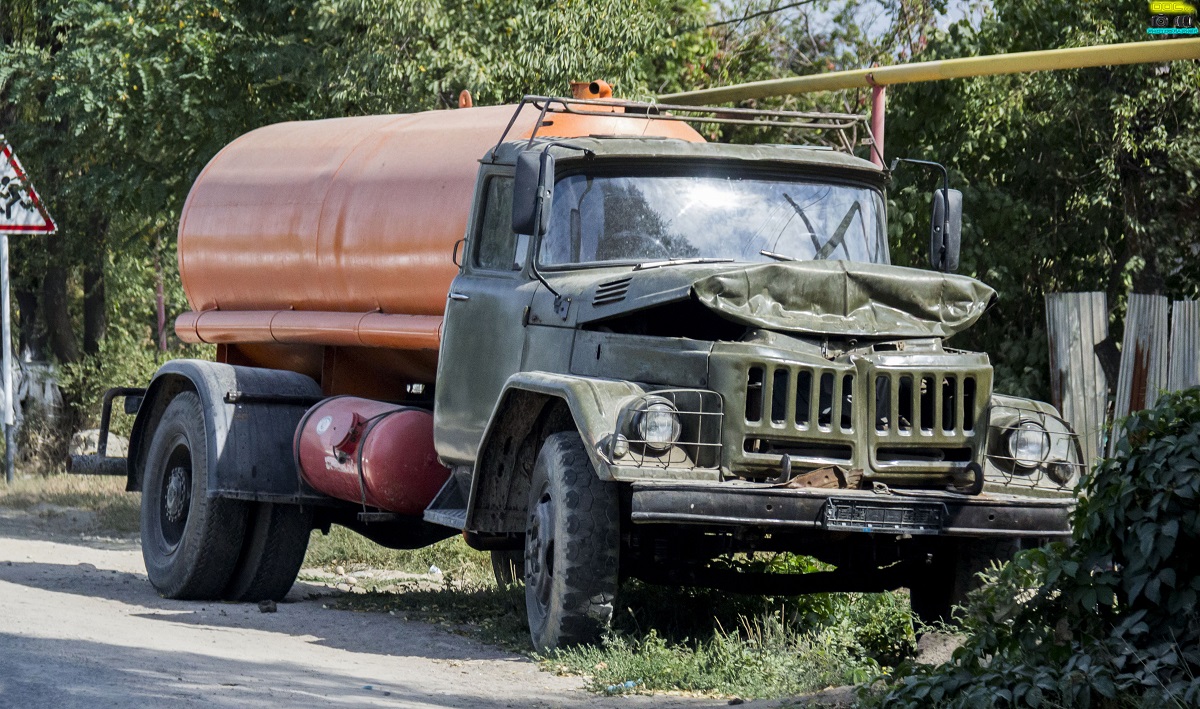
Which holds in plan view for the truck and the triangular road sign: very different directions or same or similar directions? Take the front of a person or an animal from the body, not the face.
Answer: same or similar directions

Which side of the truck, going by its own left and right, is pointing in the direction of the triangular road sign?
back

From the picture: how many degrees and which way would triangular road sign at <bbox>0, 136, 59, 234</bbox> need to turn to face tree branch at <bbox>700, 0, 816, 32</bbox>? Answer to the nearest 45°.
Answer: approximately 90° to its left

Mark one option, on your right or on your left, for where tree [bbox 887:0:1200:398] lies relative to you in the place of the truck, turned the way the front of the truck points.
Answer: on your left

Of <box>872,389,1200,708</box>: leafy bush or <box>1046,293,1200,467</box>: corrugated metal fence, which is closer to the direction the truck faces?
the leafy bush

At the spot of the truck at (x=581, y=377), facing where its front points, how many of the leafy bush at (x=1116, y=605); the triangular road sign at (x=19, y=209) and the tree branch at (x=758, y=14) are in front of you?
1

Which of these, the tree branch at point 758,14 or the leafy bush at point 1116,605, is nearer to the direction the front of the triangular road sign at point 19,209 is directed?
the leafy bush

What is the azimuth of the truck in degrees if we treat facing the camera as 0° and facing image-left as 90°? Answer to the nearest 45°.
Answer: approximately 315°

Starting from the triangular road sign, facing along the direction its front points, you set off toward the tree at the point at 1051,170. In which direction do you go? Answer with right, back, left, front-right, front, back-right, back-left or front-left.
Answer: front-left

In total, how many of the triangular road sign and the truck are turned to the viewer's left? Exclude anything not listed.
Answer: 0

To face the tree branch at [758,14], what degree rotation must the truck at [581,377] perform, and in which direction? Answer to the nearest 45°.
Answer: approximately 135° to its left

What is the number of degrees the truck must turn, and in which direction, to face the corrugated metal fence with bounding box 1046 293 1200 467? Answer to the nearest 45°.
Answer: approximately 45° to its left

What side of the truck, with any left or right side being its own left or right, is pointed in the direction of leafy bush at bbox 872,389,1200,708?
front

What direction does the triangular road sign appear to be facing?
toward the camera
